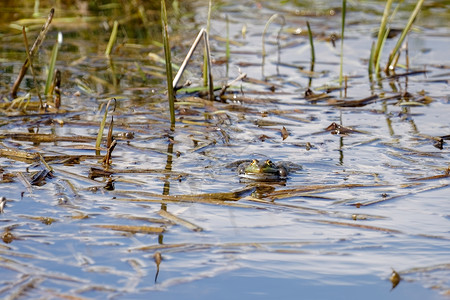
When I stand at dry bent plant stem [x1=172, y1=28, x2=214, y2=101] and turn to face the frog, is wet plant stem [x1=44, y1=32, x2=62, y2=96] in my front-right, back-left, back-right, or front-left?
back-right

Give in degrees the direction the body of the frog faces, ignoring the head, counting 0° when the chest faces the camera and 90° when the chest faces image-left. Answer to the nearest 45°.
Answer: approximately 0°

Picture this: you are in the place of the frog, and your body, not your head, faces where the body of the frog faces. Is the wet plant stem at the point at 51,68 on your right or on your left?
on your right

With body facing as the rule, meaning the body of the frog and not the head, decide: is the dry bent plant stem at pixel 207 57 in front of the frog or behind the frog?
behind

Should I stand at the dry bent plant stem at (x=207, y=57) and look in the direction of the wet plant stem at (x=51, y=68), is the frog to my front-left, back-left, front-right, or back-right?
back-left
